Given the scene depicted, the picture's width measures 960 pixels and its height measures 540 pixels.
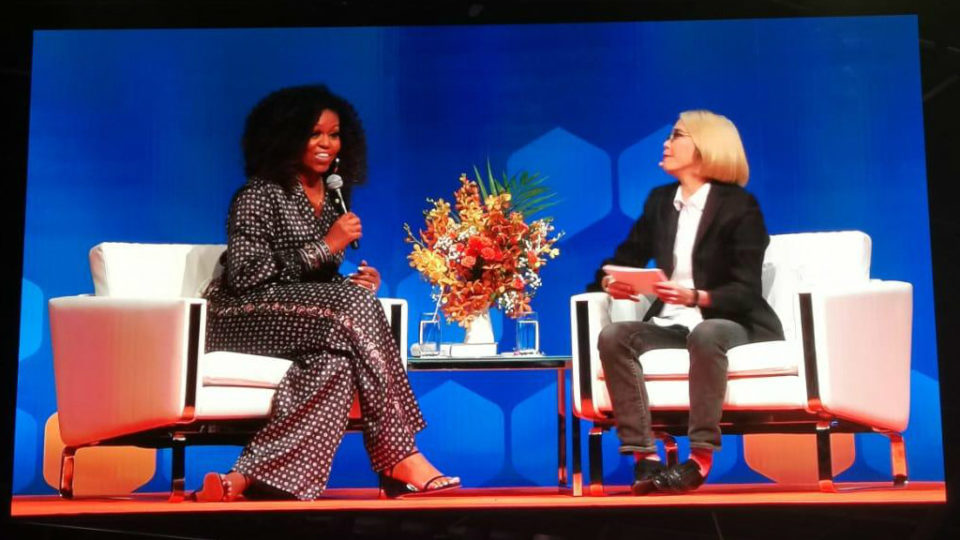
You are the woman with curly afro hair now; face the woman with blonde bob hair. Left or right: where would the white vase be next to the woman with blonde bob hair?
left

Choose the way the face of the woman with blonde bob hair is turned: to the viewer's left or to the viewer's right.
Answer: to the viewer's left

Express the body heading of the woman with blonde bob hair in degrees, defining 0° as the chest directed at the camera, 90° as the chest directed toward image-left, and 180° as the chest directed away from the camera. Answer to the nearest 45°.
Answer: approximately 45°

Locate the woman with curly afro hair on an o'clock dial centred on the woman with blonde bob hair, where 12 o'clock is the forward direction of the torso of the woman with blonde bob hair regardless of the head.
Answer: The woman with curly afro hair is roughly at 1 o'clock from the woman with blonde bob hair.

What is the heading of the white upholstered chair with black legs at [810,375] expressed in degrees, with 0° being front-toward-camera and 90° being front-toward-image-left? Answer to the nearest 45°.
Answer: approximately 45°

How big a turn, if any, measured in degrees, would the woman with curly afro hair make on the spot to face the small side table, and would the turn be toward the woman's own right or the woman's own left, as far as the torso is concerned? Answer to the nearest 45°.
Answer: approximately 45° to the woman's own left
